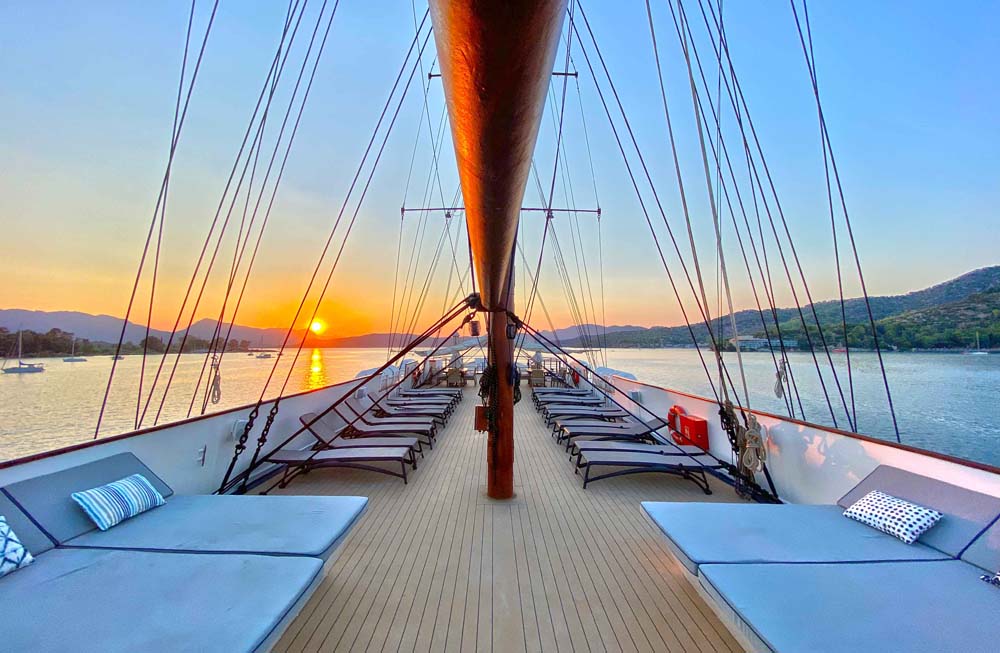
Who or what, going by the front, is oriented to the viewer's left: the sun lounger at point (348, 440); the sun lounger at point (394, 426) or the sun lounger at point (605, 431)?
the sun lounger at point (605, 431)

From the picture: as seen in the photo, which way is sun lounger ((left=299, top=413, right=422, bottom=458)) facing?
to the viewer's right

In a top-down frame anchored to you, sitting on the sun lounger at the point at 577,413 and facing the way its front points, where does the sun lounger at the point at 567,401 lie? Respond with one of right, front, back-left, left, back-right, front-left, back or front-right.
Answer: right

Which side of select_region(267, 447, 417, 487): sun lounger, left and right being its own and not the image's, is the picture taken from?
right

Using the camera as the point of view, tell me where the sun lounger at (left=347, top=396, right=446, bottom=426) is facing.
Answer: facing to the right of the viewer

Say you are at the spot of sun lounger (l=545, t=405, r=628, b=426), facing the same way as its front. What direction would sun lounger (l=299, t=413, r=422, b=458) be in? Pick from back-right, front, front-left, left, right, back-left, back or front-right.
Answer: front-left

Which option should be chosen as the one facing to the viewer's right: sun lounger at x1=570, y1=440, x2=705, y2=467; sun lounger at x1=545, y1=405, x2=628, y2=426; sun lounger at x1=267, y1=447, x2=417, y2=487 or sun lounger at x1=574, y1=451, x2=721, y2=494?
sun lounger at x1=267, y1=447, x2=417, y2=487

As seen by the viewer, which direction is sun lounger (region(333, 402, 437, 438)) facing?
to the viewer's right

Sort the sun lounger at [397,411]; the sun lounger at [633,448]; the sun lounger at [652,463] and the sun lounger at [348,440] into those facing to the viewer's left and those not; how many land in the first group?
2

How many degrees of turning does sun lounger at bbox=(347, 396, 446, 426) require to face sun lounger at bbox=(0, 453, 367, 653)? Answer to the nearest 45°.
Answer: approximately 90° to its right

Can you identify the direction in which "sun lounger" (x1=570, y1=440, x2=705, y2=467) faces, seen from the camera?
facing to the left of the viewer

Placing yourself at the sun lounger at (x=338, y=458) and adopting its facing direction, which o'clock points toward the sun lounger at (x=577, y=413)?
the sun lounger at (x=577, y=413) is roughly at 11 o'clock from the sun lounger at (x=338, y=458).

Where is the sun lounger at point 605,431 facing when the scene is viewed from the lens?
facing to the left of the viewer

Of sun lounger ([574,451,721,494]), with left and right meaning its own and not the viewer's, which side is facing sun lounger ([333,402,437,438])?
front

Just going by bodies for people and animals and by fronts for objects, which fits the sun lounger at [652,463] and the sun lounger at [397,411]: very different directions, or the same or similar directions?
very different directions
